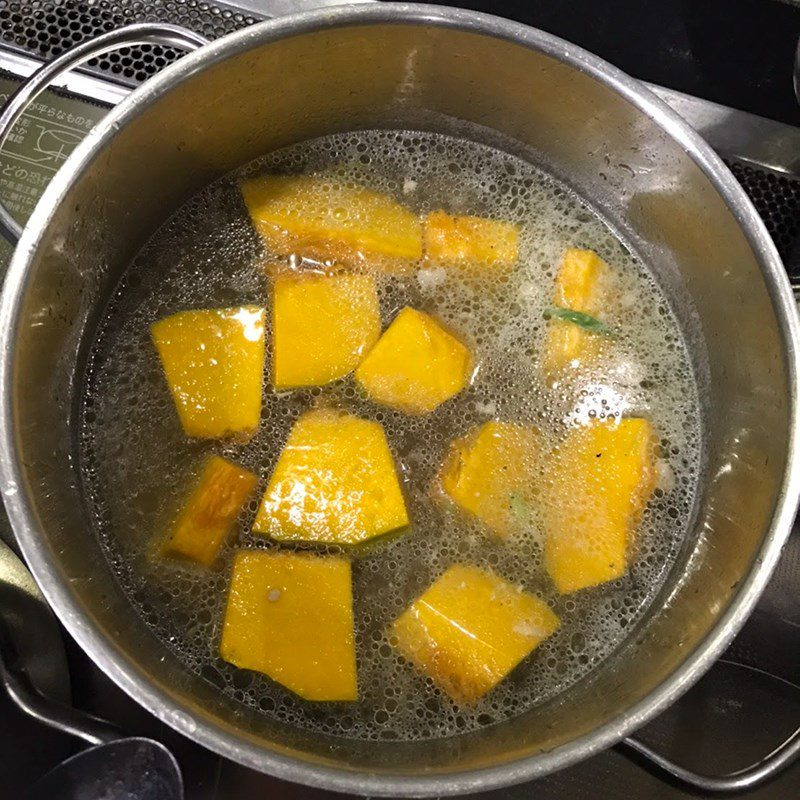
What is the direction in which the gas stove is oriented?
toward the camera
